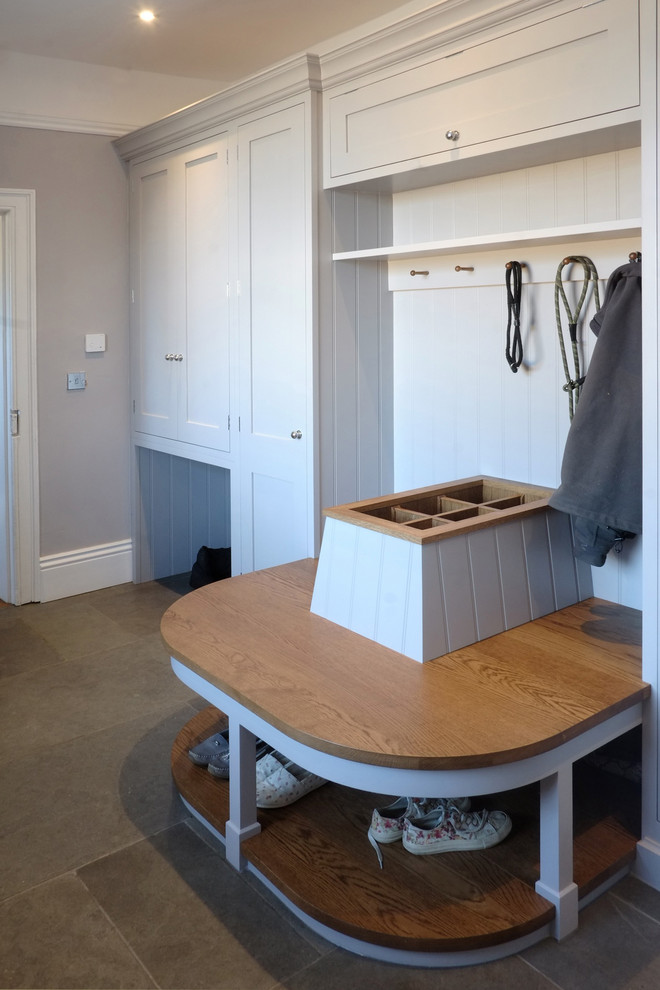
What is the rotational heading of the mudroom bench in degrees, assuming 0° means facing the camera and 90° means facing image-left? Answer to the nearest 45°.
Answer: approximately 45°

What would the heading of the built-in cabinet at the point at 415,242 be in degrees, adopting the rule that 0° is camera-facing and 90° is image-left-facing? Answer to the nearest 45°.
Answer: approximately 45°

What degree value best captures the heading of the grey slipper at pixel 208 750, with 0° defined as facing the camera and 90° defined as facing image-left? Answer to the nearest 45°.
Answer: approximately 45°

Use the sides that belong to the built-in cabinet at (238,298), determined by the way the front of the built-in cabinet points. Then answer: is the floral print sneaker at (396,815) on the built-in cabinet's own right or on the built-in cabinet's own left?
on the built-in cabinet's own left

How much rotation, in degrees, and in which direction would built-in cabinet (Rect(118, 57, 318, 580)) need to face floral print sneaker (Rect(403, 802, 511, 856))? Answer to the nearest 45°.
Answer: approximately 45° to its left

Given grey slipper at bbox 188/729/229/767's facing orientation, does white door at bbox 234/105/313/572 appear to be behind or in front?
behind

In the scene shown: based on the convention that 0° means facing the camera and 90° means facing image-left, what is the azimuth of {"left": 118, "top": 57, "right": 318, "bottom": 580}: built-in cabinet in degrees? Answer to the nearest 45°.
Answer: approximately 45°
